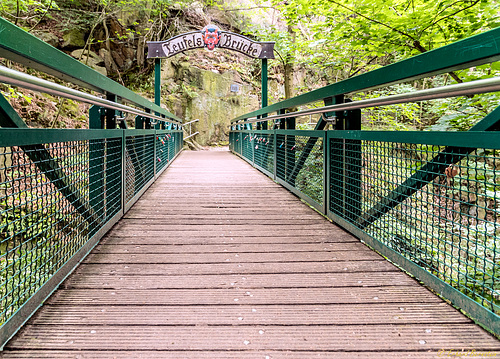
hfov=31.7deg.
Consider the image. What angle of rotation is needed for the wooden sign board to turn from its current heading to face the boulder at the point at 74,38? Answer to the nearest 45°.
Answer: approximately 135° to its right

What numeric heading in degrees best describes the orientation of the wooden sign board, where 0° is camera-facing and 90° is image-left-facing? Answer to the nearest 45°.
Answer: approximately 0°
